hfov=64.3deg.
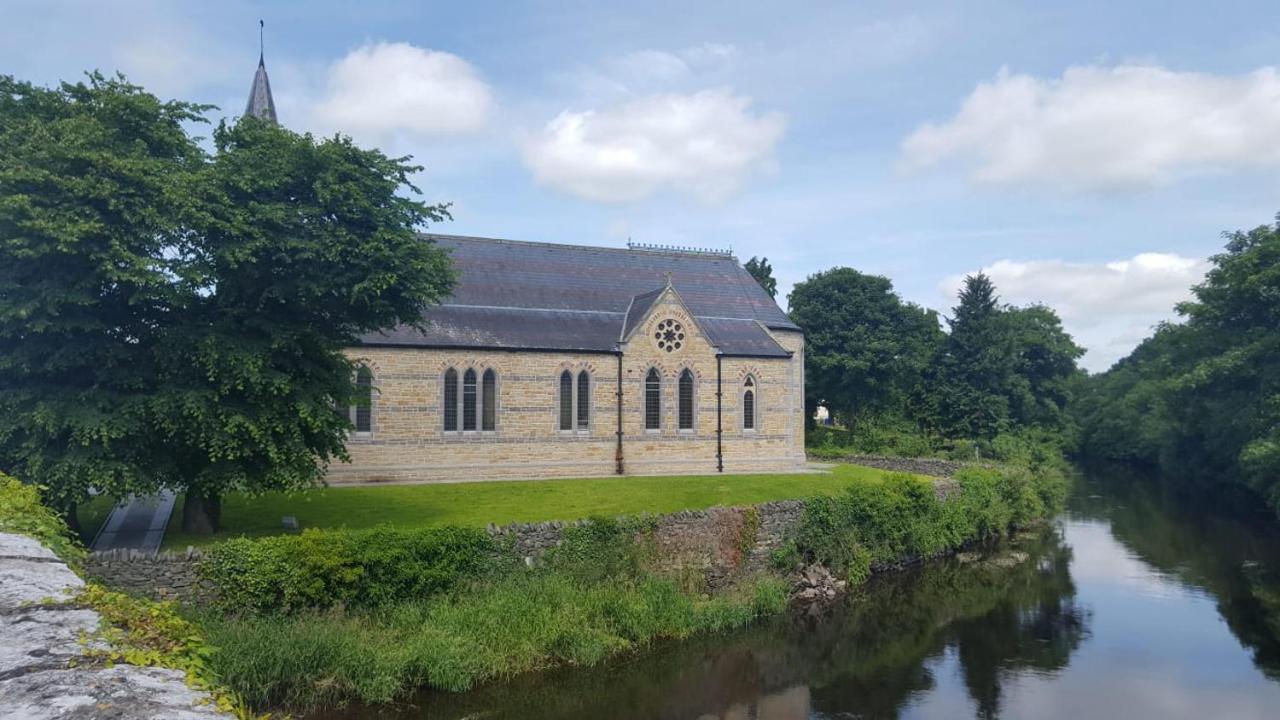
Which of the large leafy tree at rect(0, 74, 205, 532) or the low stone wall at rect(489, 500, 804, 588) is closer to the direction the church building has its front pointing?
the large leafy tree

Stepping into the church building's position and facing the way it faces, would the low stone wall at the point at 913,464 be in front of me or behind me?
behind

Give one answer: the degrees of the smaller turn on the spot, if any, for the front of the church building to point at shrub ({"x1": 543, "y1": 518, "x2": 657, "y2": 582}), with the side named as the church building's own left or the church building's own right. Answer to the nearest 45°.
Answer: approximately 90° to the church building's own left

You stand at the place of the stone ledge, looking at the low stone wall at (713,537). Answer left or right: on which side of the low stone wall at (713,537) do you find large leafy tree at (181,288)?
left

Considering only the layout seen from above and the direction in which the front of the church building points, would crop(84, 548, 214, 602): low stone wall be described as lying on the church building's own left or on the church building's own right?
on the church building's own left

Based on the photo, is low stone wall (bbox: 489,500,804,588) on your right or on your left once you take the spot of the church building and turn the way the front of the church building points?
on your left

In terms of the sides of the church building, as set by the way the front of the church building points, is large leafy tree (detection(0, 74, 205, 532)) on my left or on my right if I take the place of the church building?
on my left

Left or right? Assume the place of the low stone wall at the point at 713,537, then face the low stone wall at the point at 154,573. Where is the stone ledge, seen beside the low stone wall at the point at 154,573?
left

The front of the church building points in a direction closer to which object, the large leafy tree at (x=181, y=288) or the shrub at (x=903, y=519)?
the large leafy tree

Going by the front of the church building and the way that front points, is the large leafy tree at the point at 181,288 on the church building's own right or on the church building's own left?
on the church building's own left
